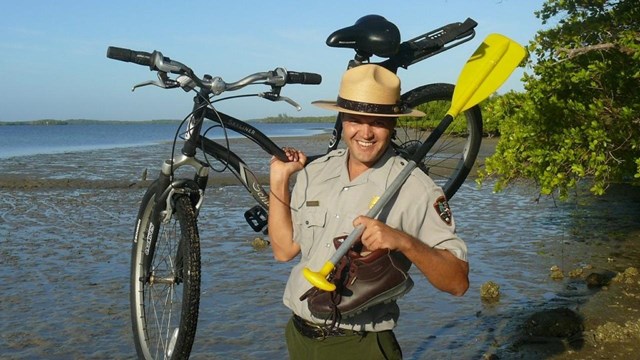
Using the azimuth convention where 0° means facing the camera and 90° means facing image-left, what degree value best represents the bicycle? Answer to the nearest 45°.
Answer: approximately 45°

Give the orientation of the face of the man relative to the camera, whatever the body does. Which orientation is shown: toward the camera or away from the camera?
toward the camera
